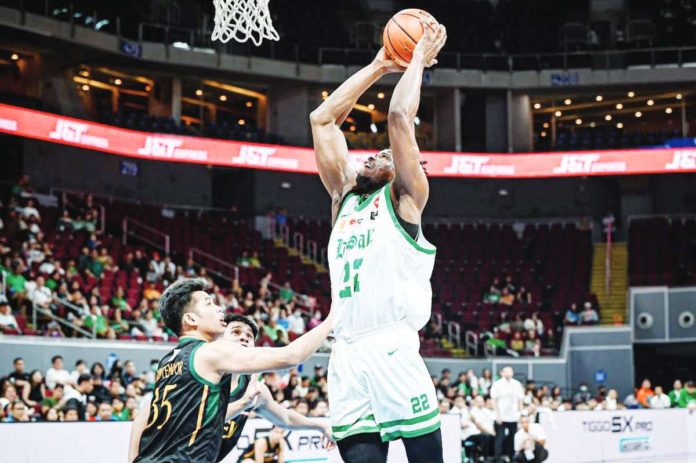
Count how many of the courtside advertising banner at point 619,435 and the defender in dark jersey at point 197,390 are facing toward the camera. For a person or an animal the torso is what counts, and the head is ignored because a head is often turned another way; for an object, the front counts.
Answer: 1

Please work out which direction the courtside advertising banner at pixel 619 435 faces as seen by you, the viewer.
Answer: facing the viewer

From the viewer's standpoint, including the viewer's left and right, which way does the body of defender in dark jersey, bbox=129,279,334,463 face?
facing away from the viewer and to the right of the viewer

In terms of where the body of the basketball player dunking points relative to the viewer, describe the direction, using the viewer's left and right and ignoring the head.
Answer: facing the viewer and to the left of the viewer

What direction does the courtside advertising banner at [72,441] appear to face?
toward the camera

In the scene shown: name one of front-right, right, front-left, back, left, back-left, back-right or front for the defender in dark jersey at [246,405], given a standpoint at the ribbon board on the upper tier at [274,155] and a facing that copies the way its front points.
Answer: front

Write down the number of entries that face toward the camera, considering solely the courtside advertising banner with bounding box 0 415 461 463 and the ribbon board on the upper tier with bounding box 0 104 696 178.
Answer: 2

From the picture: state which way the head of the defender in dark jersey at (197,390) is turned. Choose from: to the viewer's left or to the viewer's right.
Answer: to the viewer's right

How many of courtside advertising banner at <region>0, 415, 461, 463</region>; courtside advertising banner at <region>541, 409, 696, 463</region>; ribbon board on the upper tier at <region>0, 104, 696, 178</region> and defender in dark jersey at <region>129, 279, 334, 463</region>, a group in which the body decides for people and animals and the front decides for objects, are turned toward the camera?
3

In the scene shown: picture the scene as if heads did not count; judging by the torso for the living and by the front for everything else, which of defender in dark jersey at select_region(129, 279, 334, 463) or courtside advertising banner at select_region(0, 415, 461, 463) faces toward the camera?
the courtside advertising banner

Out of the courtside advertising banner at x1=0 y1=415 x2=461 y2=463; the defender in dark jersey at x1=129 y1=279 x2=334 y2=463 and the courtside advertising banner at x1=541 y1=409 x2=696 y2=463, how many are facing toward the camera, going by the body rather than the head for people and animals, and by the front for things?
2

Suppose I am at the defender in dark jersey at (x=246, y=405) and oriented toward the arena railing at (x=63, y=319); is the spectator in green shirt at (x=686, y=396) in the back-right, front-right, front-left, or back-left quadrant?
front-right

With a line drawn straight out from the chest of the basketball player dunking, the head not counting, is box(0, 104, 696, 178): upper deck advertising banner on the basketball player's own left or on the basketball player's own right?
on the basketball player's own right

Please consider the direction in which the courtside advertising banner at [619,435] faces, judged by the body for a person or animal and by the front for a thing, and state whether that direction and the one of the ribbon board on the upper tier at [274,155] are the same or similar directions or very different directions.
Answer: same or similar directions
